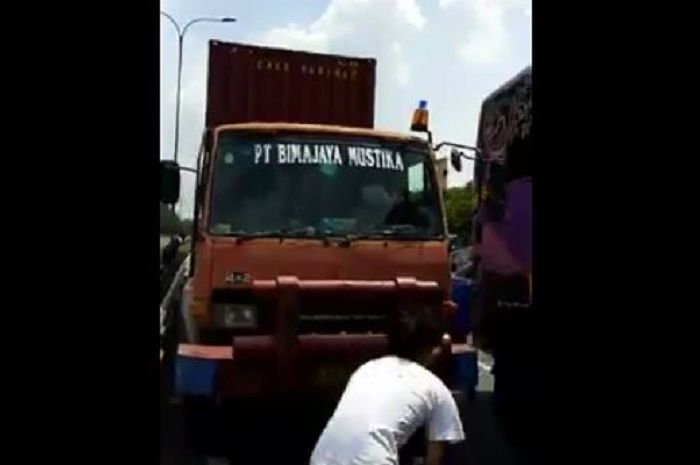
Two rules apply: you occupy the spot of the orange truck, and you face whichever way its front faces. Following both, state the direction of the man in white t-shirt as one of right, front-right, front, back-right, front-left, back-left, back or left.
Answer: front

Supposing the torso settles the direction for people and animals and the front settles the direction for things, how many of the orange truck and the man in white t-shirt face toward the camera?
1

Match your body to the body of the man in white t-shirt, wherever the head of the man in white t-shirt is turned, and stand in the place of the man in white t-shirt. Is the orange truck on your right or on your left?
on your left

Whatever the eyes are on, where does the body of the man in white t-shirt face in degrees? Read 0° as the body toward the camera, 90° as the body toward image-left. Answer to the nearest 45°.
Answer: approximately 225°

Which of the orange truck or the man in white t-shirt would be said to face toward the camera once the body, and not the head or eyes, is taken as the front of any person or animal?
the orange truck

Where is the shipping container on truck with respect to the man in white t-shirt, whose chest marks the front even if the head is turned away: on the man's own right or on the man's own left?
on the man's own left

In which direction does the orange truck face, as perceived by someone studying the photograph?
facing the viewer
